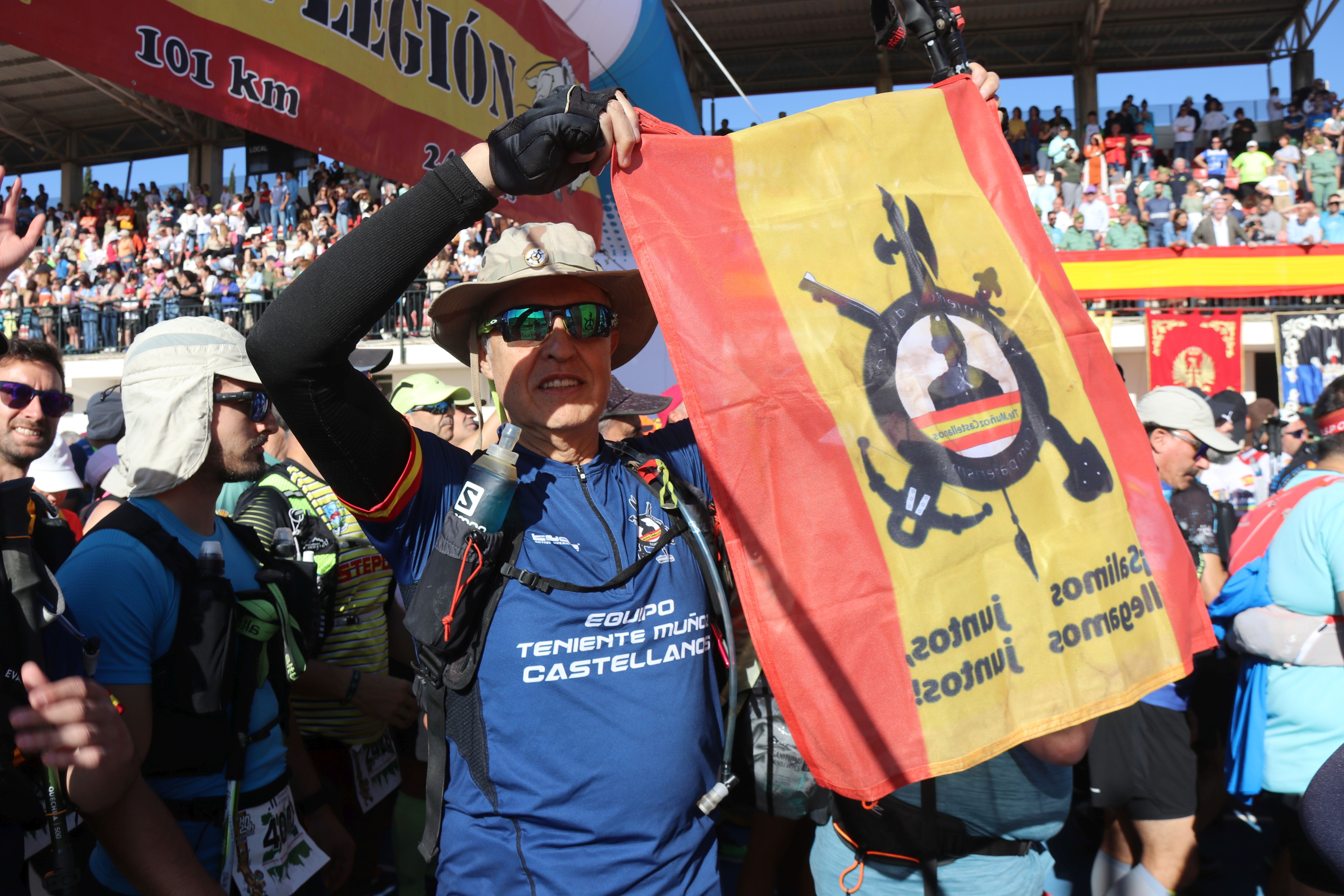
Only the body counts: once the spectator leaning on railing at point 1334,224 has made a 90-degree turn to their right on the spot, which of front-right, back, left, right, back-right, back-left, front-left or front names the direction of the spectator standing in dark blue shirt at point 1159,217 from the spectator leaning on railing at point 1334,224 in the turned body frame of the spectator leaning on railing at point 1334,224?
front

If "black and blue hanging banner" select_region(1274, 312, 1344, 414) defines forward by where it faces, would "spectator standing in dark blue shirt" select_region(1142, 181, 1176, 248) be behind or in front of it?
behind

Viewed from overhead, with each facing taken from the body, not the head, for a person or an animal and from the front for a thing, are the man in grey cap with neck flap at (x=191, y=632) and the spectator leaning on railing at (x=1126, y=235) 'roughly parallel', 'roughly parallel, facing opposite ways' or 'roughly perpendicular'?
roughly perpendicular

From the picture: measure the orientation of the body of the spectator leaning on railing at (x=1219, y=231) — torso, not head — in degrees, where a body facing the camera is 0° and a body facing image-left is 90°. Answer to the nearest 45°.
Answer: approximately 0°

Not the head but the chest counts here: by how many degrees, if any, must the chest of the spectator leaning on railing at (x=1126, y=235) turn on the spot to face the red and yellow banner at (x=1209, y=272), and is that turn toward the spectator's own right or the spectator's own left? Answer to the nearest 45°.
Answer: approximately 45° to the spectator's own left

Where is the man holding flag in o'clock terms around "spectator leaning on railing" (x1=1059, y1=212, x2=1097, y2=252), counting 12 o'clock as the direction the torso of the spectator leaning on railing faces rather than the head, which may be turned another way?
The man holding flag is roughly at 12 o'clock from the spectator leaning on railing.
